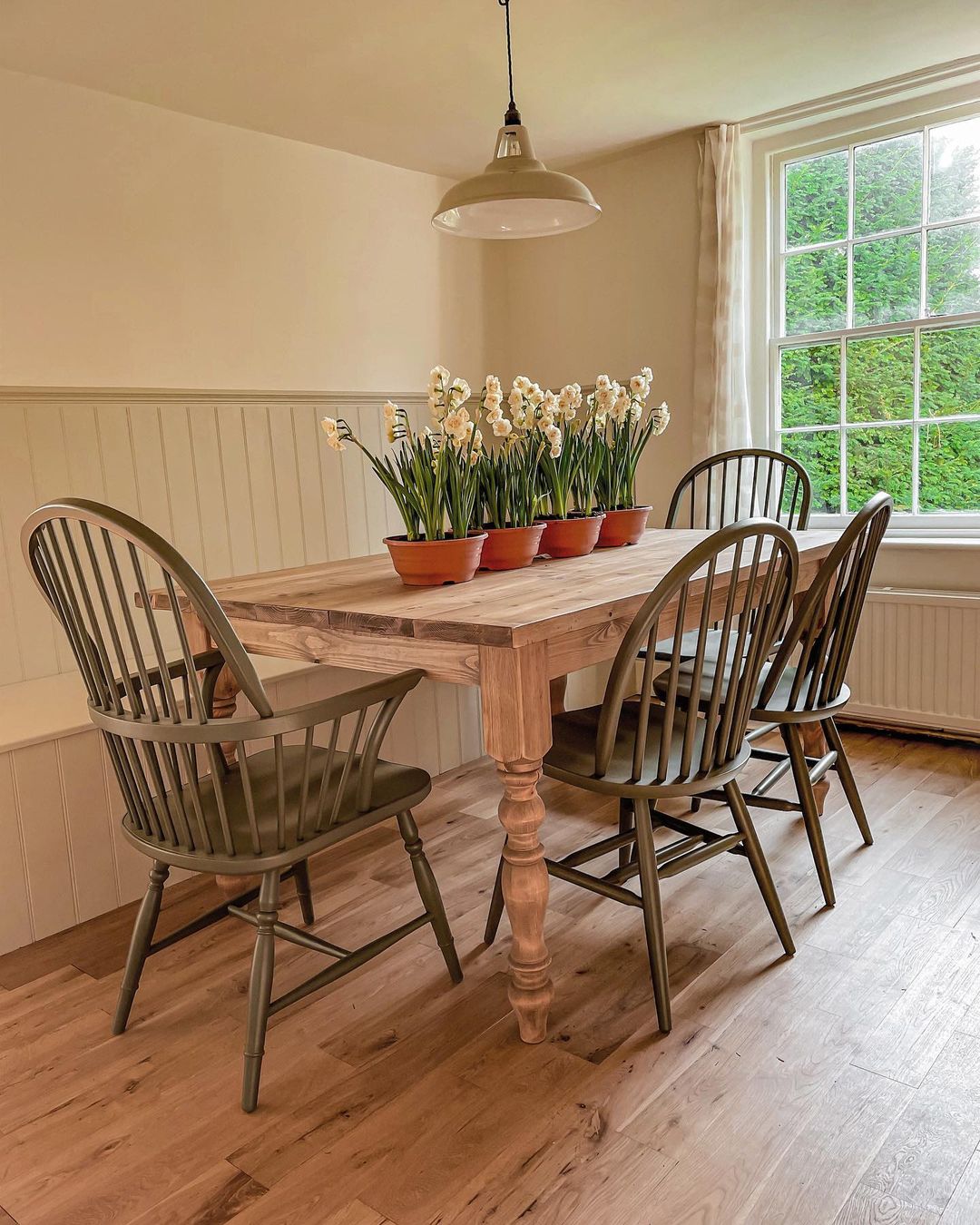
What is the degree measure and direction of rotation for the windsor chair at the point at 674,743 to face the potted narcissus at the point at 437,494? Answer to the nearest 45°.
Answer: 0° — it already faces it

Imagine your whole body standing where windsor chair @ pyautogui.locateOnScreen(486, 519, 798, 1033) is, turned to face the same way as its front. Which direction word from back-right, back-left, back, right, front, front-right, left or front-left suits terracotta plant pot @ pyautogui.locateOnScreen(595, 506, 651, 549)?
front-right

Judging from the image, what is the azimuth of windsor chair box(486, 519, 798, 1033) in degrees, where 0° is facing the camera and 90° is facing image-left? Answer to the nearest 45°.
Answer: approximately 135°

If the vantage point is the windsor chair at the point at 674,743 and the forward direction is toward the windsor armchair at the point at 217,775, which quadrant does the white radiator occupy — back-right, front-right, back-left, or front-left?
back-right

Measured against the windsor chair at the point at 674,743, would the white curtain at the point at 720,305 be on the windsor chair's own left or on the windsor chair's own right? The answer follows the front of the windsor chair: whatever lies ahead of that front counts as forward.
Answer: on the windsor chair's own right

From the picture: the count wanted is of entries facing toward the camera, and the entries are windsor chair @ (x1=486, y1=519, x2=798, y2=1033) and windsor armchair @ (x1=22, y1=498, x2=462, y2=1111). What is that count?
0

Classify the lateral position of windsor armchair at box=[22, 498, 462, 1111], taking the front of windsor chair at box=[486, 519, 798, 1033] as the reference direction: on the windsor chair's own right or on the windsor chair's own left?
on the windsor chair's own left

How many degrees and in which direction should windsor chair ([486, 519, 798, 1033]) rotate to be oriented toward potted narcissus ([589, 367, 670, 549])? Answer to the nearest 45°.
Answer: approximately 45° to its right

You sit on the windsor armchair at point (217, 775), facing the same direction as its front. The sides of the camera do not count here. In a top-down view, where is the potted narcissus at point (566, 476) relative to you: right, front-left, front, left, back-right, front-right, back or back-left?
front

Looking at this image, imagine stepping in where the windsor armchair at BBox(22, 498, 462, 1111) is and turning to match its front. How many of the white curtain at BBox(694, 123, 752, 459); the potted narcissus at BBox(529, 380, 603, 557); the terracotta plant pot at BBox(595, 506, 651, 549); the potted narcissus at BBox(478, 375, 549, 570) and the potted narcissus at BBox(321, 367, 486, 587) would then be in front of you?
5
